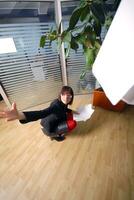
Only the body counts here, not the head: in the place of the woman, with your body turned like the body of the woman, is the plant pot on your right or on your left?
on your left

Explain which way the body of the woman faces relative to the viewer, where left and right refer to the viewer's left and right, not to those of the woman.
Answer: facing the viewer and to the right of the viewer
